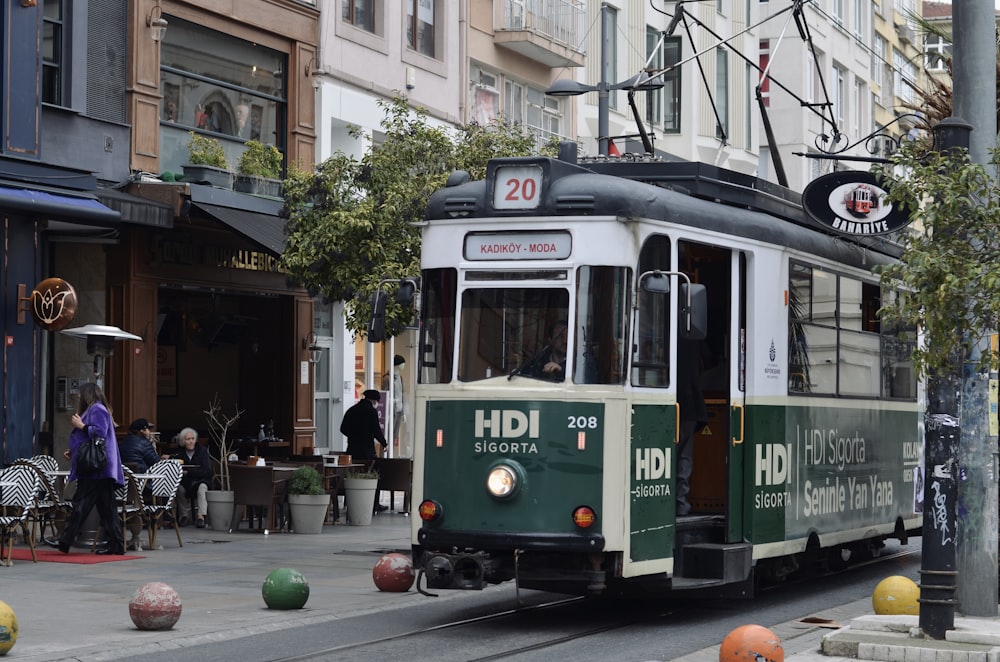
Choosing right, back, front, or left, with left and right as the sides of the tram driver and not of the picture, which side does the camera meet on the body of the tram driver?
front

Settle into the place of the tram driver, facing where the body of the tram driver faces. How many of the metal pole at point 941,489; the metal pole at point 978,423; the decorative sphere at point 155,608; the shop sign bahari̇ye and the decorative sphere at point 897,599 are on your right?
1

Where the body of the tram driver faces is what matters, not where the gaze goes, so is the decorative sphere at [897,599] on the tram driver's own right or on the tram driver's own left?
on the tram driver's own left

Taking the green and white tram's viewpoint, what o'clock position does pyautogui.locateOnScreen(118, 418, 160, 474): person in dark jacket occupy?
The person in dark jacket is roughly at 3 o'clock from the green and white tram.

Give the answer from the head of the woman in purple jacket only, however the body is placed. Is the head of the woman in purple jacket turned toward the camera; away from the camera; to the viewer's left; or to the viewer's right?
to the viewer's left

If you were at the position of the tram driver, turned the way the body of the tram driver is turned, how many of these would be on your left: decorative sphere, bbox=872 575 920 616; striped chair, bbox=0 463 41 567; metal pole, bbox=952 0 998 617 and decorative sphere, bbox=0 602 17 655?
2

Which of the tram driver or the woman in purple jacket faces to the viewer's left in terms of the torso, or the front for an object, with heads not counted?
the woman in purple jacket

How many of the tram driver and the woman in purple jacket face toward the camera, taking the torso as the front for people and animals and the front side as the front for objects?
1

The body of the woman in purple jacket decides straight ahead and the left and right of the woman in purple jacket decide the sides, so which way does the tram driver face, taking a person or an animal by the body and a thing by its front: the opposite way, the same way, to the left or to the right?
to the left

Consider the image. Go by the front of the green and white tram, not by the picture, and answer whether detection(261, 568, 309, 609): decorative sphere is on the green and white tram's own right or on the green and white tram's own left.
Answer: on the green and white tram's own right

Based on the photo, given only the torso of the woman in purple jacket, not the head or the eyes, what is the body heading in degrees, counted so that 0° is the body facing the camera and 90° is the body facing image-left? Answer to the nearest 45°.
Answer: approximately 90°

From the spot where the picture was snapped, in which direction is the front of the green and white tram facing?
facing the viewer and to the left of the viewer

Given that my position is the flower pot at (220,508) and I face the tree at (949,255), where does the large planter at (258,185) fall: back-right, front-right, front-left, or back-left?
back-left

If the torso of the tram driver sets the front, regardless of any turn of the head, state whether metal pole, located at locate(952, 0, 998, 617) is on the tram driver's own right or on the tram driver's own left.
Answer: on the tram driver's own left
